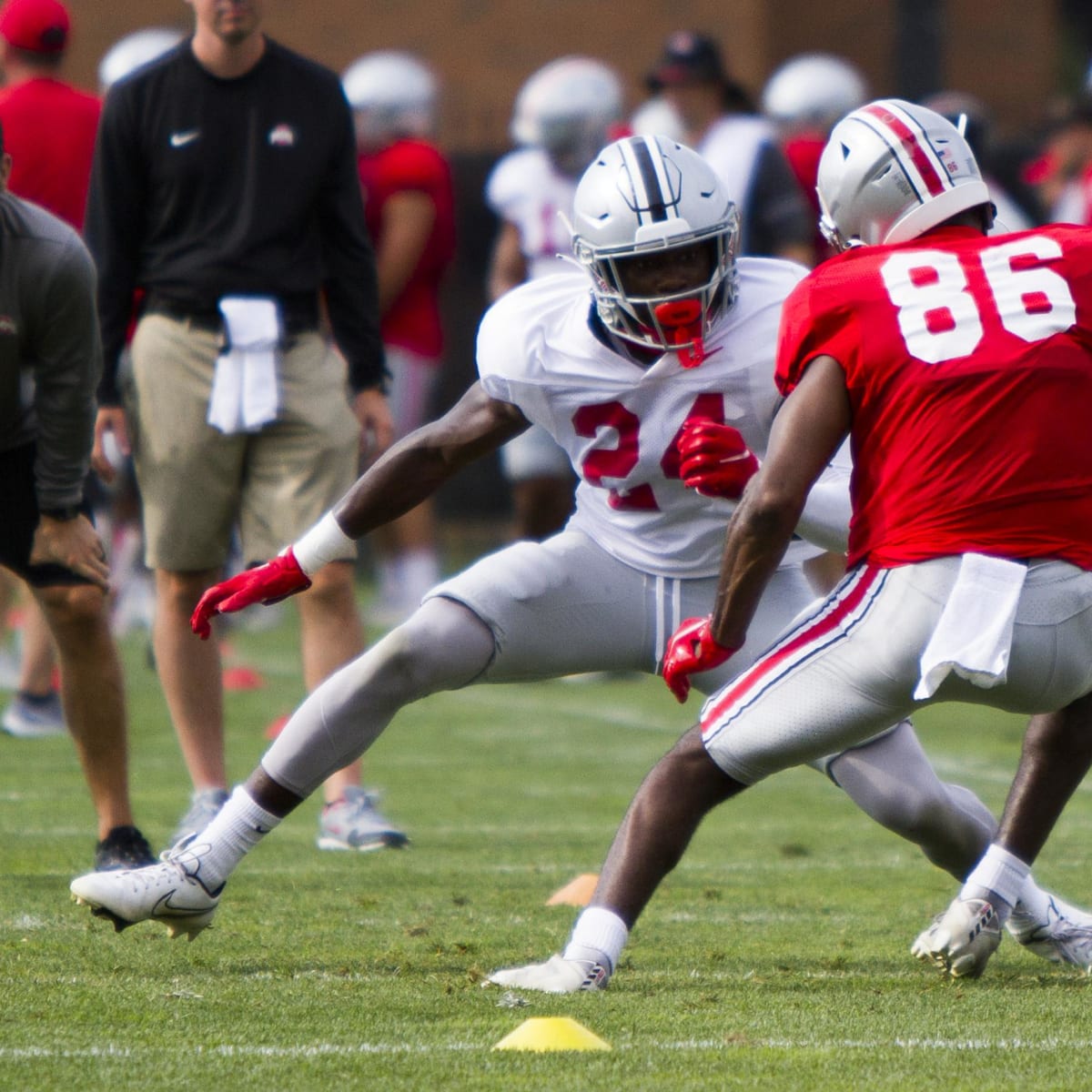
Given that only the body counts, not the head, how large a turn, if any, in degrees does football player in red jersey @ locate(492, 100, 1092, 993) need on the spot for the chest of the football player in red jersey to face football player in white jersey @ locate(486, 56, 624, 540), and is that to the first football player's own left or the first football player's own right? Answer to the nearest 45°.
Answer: approximately 45° to the first football player's own right

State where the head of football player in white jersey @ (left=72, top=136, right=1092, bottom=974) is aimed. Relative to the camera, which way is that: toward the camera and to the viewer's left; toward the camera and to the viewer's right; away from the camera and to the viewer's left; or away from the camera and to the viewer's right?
toward the camera and to the viewer's right

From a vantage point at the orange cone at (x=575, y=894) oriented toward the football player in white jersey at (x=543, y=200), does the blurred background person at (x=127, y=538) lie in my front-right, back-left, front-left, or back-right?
front-left

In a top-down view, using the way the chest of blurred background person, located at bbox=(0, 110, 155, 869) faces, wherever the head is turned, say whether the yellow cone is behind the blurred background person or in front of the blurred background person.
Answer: in front

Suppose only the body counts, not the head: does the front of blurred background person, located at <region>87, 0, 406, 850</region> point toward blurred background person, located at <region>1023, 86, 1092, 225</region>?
no

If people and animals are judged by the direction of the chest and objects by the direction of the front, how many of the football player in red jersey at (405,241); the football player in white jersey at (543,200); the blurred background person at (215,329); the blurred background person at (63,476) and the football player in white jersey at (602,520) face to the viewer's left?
1

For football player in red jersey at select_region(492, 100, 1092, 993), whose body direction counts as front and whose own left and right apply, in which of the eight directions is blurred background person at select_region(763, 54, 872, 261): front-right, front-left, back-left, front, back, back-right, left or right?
front-right

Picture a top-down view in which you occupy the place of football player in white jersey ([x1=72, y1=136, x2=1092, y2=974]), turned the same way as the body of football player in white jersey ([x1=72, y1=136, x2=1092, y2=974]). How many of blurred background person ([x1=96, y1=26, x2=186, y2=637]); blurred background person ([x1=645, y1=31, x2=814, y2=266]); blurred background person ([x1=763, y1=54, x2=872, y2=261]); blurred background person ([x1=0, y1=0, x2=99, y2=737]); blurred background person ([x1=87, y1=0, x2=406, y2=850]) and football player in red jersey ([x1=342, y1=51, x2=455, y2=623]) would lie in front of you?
0

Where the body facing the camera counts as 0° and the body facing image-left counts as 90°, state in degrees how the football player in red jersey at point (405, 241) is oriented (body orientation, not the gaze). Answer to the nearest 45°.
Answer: approximately 90°

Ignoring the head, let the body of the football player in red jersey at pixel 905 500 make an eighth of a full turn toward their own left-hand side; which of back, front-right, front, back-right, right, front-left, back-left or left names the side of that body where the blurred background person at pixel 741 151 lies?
right

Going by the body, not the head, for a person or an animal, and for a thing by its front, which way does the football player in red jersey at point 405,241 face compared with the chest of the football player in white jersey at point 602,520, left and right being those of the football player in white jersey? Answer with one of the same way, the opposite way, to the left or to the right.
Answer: to the right

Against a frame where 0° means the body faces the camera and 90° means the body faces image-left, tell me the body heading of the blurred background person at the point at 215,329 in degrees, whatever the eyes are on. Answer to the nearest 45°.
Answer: approximately 0°

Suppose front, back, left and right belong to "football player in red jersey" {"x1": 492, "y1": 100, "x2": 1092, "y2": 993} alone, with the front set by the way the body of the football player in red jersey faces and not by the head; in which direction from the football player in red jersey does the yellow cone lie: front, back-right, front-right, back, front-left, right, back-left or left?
left

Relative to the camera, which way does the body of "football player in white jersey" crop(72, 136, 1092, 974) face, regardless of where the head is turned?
toward the camera

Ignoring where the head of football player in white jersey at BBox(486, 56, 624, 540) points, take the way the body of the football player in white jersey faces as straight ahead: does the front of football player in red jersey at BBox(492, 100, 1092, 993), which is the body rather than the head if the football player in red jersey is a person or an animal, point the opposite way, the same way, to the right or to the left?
the opposite way

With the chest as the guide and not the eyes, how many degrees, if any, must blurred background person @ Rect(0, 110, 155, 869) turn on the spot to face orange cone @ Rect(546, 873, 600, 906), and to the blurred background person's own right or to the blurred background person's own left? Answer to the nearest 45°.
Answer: approximately 45° to the blurred background person's own left

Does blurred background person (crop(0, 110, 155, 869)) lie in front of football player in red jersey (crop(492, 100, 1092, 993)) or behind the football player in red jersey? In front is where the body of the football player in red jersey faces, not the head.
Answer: in front
